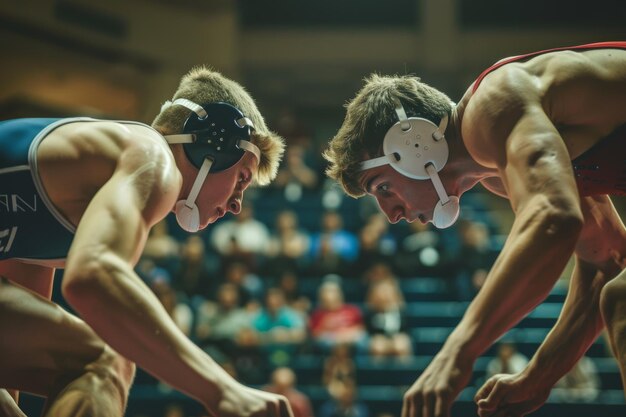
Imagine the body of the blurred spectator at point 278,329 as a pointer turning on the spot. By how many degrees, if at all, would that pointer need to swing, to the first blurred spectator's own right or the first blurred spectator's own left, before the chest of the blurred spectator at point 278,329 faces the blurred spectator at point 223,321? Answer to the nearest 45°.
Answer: approximately 90° to the first blurred spectator's own right

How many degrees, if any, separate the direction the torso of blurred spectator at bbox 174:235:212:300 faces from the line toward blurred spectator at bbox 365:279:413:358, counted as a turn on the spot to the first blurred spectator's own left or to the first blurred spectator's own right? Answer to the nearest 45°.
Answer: approximately 45° to the first blurred spectator's own left

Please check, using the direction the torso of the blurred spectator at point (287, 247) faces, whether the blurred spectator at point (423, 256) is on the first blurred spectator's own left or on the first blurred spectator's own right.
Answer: on the first blurred spectator's own left

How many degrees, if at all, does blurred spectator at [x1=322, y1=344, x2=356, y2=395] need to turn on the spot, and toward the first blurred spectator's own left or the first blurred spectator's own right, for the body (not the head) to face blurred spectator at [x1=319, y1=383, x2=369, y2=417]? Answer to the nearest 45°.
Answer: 0° — they already face them

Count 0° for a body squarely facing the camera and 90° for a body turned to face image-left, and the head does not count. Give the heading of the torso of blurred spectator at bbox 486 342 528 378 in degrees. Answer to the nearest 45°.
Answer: approximately 0°

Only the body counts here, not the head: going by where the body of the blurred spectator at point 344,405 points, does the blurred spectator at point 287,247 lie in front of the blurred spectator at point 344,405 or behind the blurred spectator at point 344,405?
behind

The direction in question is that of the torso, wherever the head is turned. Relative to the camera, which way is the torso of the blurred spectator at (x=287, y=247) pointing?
toward the camera

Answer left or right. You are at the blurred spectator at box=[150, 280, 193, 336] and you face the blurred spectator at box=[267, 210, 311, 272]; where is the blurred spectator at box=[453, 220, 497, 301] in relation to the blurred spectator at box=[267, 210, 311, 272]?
right

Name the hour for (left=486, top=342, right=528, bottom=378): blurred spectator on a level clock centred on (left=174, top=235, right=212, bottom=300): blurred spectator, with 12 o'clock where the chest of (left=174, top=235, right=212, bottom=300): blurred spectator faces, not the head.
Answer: (left=486, top=342, right=528, bottom=378): blurred spectator is roughly at 10 o'clock from (left=174, top=235, right=212, bottom=300): blurred spectator.

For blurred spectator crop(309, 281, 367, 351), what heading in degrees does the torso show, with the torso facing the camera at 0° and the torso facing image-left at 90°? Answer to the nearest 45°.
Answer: approximately 0°

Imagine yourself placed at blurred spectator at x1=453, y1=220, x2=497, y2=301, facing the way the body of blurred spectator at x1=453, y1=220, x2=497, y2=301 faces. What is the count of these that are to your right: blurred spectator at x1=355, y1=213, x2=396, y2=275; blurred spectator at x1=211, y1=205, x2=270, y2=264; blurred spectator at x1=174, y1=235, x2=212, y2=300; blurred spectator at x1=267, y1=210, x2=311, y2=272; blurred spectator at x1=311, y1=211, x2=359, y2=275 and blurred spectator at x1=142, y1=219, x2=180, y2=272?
6

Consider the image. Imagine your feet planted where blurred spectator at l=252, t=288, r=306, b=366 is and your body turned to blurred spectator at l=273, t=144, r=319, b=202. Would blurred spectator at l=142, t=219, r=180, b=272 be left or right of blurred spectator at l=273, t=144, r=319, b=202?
left

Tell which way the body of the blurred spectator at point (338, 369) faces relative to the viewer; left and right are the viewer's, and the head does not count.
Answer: facing the viewer

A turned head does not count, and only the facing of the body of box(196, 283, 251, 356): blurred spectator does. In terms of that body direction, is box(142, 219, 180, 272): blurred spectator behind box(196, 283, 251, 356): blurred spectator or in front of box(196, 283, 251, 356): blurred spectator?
behind

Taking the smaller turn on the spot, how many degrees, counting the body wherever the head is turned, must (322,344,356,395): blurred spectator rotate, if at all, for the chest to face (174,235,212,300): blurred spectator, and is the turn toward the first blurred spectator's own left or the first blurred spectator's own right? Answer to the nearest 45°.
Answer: approximately 135° to the first blurred spectator's own right

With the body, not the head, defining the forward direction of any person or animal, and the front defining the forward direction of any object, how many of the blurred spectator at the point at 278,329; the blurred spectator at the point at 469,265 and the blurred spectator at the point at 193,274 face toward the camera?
3
